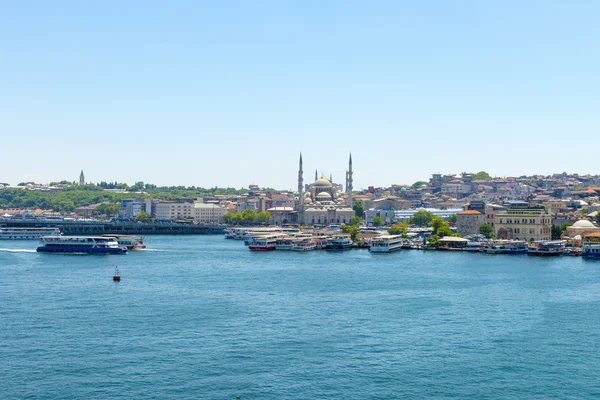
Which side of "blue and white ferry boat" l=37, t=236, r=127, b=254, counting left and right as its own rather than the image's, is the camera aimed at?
right

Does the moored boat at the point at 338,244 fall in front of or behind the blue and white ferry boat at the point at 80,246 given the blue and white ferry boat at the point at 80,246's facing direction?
in front

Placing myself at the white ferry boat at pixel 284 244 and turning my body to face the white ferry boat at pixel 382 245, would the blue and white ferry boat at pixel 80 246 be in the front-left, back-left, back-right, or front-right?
back-right

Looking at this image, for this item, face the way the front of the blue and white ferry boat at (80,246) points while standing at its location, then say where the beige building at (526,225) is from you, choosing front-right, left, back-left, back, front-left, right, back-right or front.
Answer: front

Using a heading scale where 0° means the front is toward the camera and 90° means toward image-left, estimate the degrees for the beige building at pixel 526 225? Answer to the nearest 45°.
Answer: approximately 0°

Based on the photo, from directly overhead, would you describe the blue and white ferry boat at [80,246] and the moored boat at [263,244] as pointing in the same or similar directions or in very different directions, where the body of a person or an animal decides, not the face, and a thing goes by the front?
very different directions

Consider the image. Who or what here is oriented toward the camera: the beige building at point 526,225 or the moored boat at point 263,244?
the beige building
